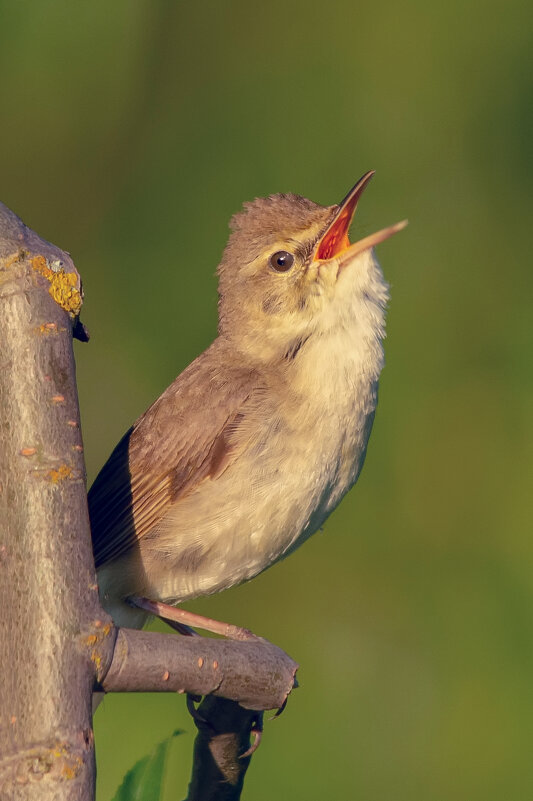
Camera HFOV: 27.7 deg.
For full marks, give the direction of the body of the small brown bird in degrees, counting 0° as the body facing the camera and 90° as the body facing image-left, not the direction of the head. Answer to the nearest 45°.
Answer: approximately 270°
